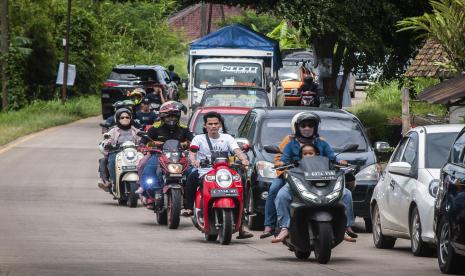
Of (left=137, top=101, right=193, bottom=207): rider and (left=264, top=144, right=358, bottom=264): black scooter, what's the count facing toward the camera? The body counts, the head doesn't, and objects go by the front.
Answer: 2

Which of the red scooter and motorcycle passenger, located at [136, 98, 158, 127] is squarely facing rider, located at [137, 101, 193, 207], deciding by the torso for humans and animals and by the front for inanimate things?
the motorcycle passenger
